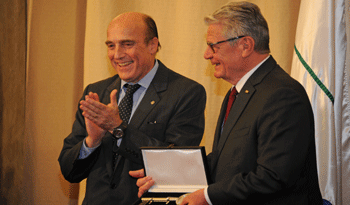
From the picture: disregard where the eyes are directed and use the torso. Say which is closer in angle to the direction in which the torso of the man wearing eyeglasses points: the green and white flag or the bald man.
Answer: the bald man

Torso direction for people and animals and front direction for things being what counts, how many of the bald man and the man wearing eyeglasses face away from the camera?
0

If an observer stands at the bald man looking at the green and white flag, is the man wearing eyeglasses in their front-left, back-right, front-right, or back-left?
front-right

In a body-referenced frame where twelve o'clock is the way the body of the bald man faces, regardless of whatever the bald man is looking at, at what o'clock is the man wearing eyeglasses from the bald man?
The man wearing eyeglasses is roughly at 9 o'clock from the bald man.

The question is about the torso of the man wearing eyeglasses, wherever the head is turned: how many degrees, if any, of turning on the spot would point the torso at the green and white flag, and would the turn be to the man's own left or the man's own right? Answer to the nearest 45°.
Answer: approximately 135° to the man's own right

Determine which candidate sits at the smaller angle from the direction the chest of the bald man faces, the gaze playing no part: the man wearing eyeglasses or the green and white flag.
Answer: the man wearing eyeglasses

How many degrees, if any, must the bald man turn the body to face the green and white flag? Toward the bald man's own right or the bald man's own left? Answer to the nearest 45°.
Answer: approximately 135° to the bald man's own left

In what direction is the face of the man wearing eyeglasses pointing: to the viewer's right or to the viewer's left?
to the viewer's left

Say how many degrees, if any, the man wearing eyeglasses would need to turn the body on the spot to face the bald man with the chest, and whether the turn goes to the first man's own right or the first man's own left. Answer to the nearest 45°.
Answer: approximately 45° to the first man's own right

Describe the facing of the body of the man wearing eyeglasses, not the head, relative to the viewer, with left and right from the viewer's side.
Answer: facing to the left of the viewer
